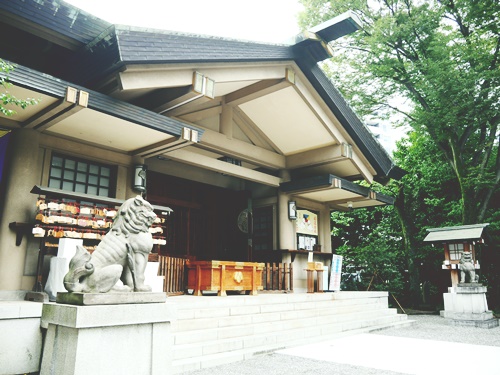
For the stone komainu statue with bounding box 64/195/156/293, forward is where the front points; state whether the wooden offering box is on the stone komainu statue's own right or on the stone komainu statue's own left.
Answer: on the stone komainu statue's own left

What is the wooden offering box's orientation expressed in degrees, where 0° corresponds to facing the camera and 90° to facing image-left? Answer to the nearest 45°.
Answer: approximately 315°

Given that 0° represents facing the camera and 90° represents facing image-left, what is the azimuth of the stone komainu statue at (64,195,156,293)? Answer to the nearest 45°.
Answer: approximately 270°

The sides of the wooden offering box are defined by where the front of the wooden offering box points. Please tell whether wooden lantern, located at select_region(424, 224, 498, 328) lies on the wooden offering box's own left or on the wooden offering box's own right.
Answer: on the wooden offering box's own left

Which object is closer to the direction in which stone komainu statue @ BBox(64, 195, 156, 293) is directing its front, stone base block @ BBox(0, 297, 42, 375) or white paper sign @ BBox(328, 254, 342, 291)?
the white paper sign

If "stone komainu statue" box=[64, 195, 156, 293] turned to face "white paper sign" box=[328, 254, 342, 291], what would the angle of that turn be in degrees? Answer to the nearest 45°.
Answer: approximately 45° to its left

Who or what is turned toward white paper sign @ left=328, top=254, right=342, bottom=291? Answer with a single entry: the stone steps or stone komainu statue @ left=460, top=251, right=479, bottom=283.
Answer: the stone komainu statue

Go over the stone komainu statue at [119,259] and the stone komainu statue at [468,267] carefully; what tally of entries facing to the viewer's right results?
1

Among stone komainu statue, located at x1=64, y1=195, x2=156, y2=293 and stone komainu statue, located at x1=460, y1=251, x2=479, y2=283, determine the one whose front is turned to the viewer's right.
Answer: stone komainu statue, located at x1=64, y1=195, x2=156, y2=293

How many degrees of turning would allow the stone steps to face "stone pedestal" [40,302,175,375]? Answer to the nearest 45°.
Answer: approximately 45° to its right

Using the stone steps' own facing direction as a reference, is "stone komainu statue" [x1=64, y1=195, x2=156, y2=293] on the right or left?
on its right

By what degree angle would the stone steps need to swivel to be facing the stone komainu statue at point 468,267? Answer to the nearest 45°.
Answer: approximately 90° to its left
